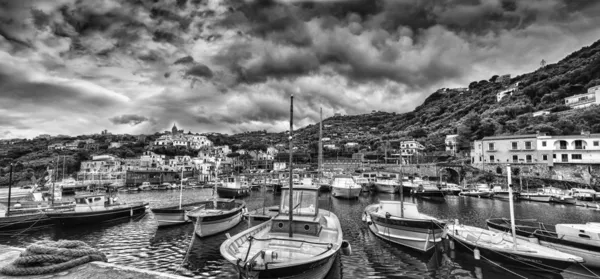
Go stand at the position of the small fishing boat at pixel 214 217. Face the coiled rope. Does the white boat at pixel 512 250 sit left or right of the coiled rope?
left

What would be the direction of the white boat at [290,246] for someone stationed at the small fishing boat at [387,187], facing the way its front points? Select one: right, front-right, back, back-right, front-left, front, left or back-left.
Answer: front-right

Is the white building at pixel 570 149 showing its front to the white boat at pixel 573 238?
yes

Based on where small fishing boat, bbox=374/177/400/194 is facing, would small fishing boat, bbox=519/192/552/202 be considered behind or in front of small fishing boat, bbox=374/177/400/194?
in front

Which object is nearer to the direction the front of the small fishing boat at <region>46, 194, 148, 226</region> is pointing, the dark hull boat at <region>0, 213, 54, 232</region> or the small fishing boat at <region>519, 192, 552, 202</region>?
the dark hull boat

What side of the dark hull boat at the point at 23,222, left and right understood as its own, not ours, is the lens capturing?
right
